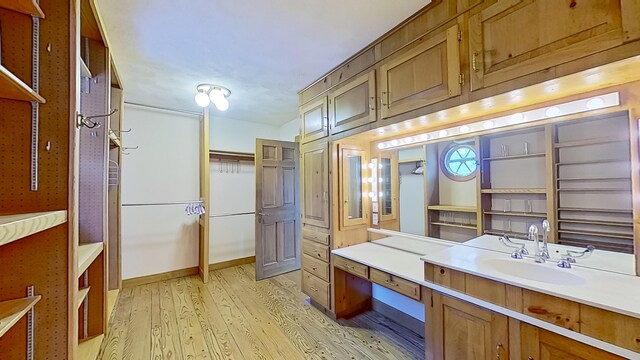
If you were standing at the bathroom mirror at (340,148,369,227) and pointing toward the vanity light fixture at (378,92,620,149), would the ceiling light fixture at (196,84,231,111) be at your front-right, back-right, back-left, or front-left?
back-right

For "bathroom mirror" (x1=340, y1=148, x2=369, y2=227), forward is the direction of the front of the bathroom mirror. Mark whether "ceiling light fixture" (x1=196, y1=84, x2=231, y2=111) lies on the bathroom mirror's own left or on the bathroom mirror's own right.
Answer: on the bathroom mirror's own right
